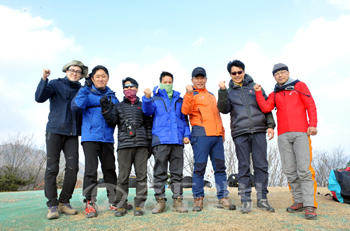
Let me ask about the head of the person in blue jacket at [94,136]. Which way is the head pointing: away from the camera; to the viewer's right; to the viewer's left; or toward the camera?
toward the camera

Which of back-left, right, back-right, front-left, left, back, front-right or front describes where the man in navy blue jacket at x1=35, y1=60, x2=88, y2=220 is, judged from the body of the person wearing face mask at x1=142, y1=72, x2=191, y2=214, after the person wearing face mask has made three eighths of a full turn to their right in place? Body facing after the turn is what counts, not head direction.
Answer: front-left

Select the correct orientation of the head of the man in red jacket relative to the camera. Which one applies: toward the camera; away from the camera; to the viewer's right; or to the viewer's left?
toward the camera

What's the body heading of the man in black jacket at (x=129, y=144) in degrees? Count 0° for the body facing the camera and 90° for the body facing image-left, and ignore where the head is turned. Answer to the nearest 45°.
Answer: approximately 0°

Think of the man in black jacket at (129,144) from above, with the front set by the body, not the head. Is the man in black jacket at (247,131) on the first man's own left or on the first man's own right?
on the first man's own left

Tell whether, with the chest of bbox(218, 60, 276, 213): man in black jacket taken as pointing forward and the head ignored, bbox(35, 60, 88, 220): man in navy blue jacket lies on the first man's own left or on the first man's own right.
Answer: on the first man's own right

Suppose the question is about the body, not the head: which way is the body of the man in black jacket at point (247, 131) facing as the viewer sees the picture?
toward the camera

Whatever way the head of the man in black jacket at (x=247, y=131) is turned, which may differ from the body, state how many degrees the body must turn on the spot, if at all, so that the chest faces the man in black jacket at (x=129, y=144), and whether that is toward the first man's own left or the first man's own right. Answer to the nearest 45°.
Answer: approximately 90° to the first man's own right

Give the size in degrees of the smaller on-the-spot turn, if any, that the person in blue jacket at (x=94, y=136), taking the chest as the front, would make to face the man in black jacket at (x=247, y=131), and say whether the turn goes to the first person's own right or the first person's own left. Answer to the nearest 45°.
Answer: approximately 90° to the first person's own left

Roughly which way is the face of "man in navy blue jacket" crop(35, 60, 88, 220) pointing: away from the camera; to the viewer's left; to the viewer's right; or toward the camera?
toward the camera

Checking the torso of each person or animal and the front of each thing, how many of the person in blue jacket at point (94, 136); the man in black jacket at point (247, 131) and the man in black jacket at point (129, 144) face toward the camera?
3

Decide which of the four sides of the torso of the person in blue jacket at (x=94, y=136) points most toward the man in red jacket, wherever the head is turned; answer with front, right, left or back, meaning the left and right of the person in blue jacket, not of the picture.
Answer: left

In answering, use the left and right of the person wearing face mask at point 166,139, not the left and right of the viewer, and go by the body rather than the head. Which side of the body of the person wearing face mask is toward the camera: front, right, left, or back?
front

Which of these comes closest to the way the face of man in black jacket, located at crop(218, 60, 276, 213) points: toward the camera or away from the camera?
toward the camera
